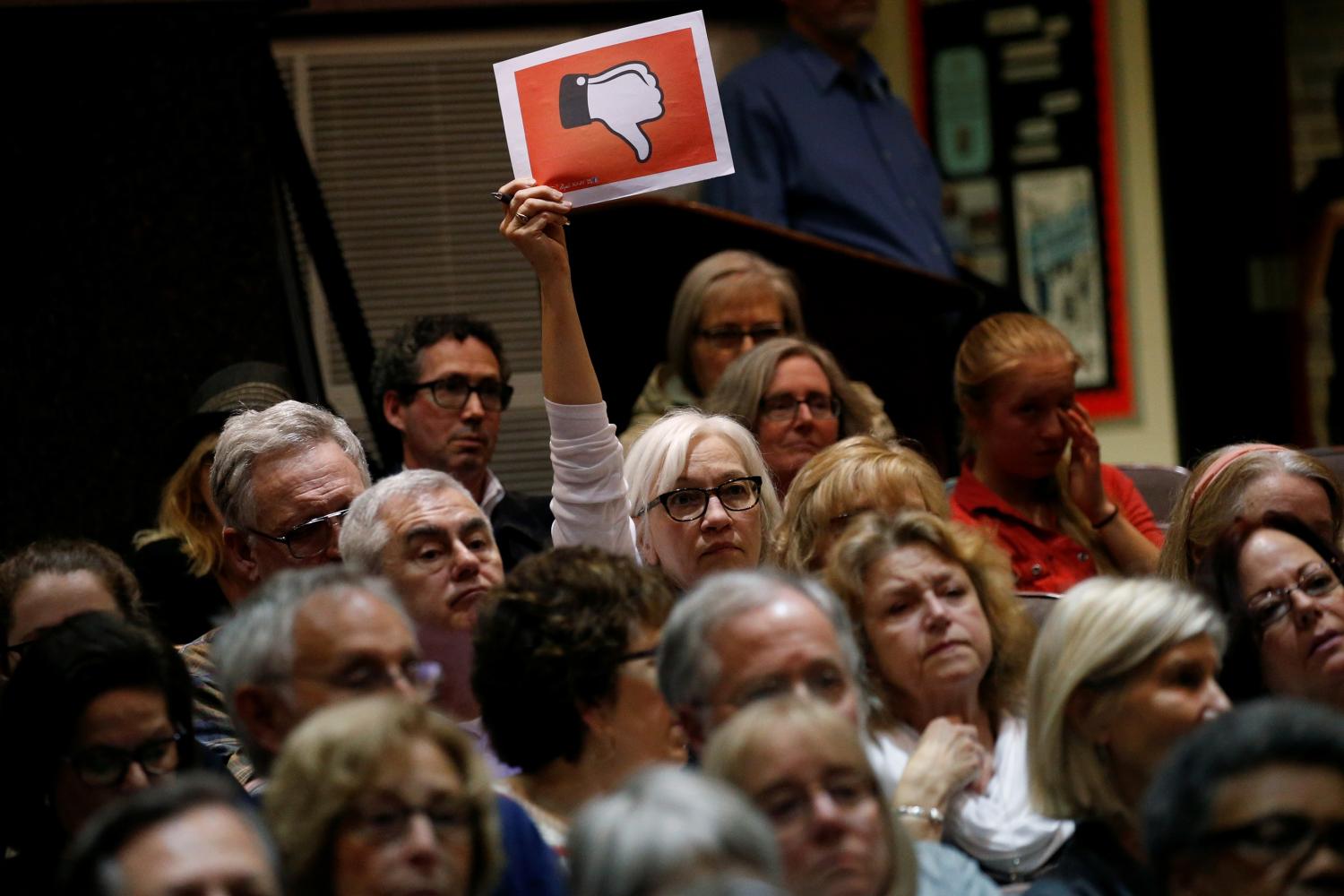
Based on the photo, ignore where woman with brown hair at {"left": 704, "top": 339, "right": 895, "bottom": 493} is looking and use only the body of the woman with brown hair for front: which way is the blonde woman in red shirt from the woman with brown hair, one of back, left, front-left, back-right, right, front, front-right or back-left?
left

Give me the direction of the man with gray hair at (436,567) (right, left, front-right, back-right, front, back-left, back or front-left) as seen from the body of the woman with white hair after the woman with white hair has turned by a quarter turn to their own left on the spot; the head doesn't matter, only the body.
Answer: back

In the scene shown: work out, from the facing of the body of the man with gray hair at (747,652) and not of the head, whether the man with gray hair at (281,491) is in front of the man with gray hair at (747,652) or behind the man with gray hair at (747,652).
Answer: behind

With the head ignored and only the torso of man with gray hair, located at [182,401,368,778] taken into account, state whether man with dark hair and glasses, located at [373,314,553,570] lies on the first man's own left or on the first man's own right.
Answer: on the first man's own left

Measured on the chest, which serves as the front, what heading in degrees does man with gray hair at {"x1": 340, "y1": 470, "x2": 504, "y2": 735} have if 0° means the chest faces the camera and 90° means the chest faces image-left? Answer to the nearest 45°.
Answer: approximately 315°

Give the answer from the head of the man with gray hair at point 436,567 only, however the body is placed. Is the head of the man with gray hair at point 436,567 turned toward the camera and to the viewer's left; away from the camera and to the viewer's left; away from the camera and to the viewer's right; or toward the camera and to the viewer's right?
toward the camera and to the viewer's right

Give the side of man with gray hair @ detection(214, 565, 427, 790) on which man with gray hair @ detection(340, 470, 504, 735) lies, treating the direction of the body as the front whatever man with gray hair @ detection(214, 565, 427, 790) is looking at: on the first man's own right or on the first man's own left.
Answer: on the first man's own left

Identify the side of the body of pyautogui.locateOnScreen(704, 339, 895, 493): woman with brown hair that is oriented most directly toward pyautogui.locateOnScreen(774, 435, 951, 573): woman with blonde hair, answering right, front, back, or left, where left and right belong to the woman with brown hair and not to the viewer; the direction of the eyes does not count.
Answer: front
